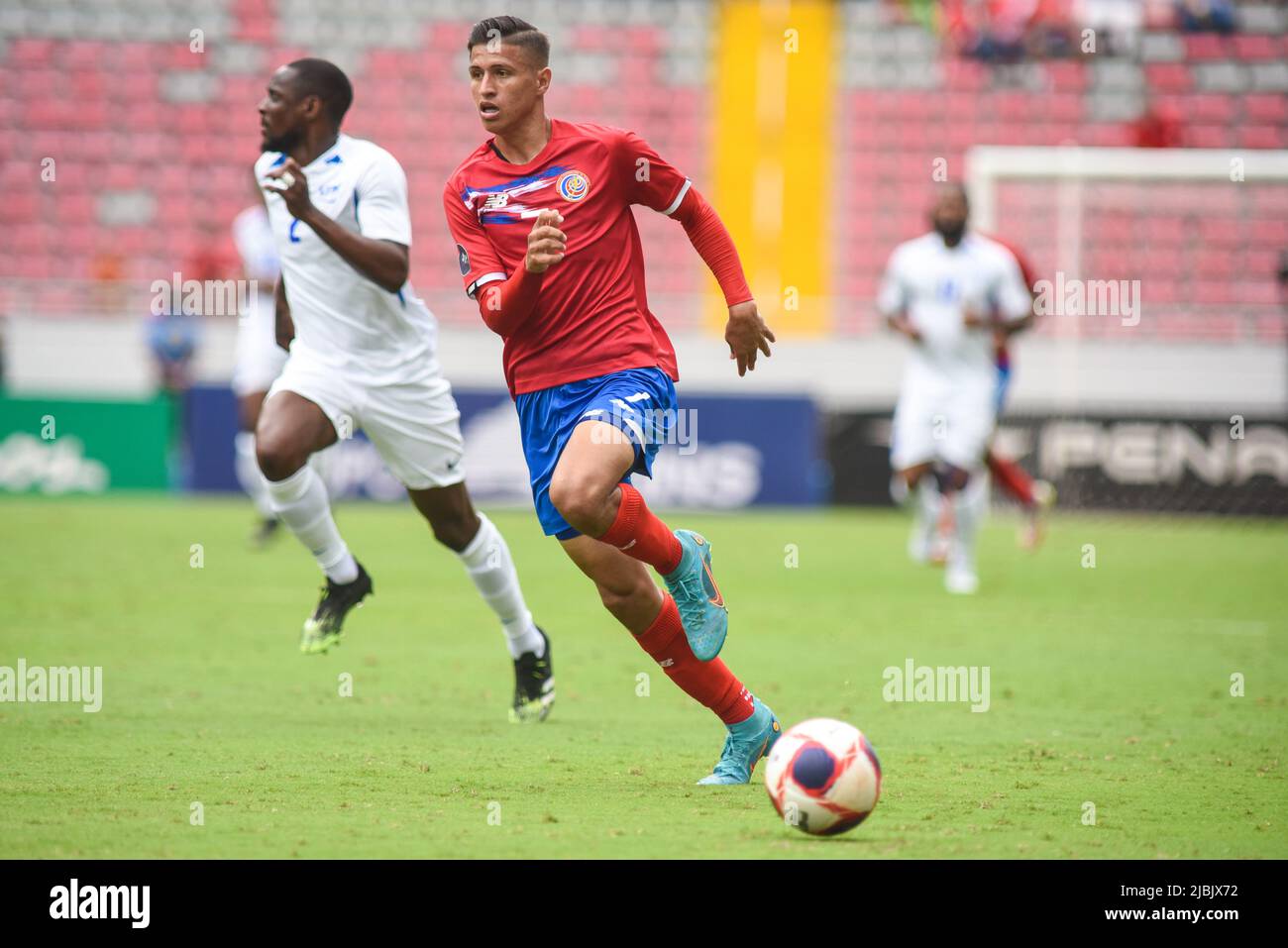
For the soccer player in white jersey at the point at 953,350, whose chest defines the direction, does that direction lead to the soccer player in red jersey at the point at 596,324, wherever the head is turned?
yes

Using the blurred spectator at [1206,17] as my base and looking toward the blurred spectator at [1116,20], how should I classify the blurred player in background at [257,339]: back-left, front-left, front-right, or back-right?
front-left

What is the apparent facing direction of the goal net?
toward the camera

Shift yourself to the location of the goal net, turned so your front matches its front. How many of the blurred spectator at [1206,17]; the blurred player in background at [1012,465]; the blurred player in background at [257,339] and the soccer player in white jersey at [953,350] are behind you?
1

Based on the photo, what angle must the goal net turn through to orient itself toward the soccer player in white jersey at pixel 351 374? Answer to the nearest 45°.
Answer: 0° — it already faces them

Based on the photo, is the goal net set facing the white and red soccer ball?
yes

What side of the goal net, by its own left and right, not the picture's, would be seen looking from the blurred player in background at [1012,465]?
front

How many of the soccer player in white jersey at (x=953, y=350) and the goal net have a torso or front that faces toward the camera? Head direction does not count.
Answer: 2

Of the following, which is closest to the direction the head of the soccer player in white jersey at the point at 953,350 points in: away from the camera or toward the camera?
toward the camera

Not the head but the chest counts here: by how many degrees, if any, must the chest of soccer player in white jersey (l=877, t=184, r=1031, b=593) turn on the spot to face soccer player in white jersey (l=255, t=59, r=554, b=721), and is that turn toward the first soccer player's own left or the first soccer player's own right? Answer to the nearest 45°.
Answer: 0° — they already face them

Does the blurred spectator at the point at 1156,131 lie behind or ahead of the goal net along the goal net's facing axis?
behind

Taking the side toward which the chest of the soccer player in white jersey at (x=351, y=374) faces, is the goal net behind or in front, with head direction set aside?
behind

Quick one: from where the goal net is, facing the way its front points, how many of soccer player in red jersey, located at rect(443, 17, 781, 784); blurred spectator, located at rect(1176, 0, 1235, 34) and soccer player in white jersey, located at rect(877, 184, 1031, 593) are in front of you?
2

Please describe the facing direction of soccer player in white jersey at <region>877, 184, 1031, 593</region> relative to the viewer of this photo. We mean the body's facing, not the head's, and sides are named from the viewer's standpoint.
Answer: facing the viewer

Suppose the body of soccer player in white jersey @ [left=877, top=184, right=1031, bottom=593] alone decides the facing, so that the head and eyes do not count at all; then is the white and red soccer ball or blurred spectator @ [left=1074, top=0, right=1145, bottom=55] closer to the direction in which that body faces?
the white and red soccer ball

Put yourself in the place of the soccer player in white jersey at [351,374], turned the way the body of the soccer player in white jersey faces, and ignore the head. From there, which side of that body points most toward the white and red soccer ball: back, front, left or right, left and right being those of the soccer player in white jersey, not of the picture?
left
